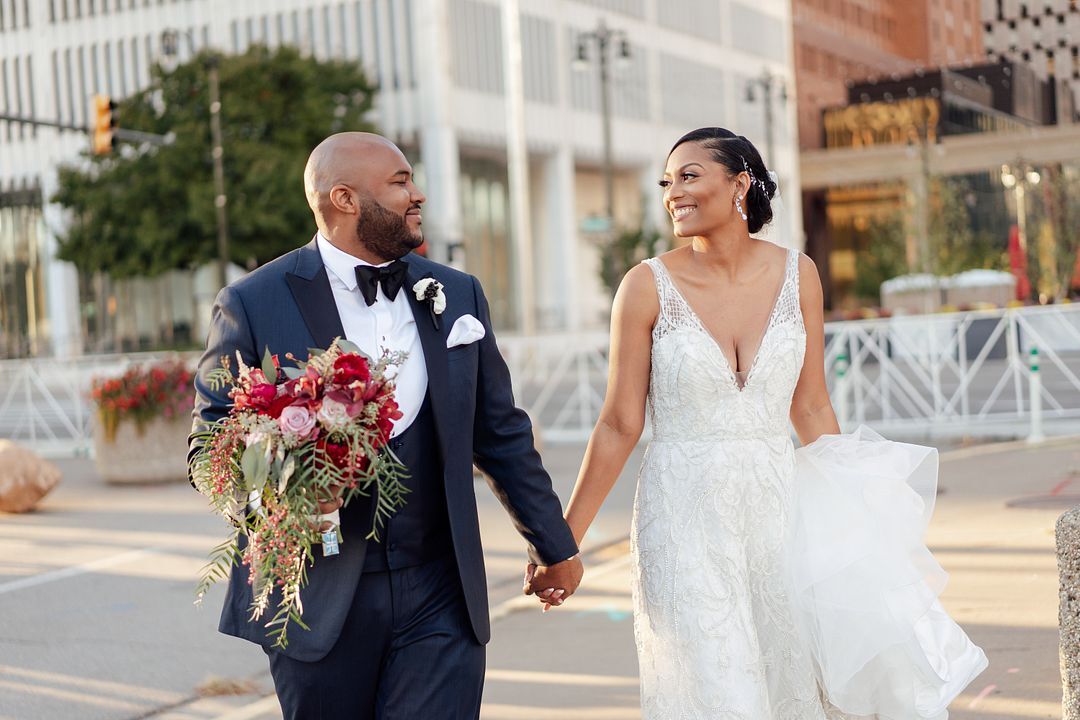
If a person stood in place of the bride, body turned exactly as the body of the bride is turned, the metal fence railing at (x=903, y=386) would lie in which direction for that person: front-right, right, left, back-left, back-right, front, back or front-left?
back

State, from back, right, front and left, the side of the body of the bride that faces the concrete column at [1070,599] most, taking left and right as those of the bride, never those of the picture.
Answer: left

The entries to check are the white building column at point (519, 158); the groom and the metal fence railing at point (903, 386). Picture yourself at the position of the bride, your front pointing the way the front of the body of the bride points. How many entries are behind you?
2

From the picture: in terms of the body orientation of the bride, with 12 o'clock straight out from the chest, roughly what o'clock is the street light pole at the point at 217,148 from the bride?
The street light pole is roughly at 5 o'clock from the bride.

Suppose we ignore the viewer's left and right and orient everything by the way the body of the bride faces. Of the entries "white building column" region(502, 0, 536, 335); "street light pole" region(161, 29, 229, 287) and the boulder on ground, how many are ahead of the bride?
0

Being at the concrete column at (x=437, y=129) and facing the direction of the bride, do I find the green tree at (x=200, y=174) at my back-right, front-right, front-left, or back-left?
front-right

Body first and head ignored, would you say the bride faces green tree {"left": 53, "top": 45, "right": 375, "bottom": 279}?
no

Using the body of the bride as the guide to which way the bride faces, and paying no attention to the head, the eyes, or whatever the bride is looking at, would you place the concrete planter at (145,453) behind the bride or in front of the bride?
behind

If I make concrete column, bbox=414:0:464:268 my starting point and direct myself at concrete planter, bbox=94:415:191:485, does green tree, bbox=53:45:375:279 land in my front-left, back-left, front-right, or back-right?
front-right

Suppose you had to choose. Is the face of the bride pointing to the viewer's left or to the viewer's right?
to the viewer's left

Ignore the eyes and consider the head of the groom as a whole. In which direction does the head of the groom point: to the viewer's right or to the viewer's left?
to the viewer's right

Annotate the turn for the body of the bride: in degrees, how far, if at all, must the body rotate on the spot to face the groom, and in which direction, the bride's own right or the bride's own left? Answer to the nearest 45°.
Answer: approximately 45° to the bride's own right

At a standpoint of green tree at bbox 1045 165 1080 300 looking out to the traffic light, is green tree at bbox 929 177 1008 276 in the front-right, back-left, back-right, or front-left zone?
front-right

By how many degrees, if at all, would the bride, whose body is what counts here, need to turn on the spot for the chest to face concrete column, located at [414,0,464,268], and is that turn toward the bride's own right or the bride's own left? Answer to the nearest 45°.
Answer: approximately 180°

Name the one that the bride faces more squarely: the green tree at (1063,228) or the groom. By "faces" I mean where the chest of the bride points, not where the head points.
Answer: the groom

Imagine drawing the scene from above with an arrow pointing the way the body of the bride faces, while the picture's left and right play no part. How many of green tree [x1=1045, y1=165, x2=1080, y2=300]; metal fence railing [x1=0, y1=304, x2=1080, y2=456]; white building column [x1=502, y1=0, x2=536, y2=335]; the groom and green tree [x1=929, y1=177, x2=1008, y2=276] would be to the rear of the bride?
4

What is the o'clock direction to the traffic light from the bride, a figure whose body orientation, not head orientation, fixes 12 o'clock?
The traffic light is roughly at 5 o'clock from the bride.

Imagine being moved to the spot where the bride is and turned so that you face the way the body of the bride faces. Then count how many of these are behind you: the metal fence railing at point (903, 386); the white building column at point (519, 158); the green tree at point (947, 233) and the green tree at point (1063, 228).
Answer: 4

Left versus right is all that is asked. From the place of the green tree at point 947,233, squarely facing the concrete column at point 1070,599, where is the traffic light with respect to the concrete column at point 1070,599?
right

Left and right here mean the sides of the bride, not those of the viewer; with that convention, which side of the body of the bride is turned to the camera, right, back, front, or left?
front
